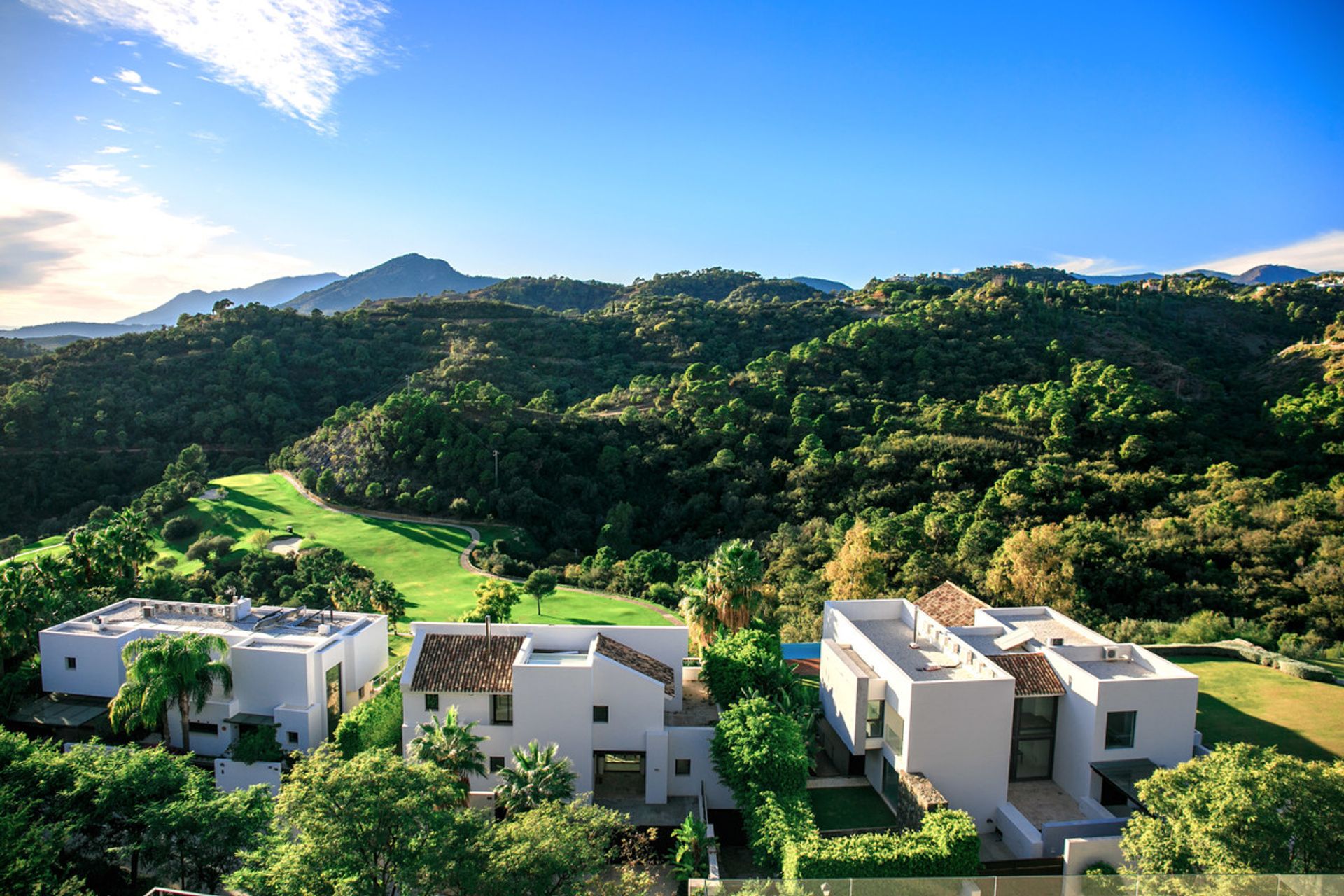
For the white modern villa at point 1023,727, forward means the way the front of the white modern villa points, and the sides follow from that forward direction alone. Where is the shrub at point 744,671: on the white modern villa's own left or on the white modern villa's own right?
on the white modern villa's own right

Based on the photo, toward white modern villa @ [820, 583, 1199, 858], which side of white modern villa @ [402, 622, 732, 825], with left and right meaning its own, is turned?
left

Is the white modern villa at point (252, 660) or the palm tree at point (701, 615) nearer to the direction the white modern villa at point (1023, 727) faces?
the white modern villa

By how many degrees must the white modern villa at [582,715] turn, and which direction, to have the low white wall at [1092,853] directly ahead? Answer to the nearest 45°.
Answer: approximately 45° to its left

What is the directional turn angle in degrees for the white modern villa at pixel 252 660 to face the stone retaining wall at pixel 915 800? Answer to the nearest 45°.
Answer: approximately 45° to its left

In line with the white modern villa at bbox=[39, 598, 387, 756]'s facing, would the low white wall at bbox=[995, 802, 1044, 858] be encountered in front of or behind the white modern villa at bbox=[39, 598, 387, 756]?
in front

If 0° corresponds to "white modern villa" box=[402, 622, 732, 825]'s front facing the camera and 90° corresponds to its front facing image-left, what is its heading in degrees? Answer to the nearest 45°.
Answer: approximately 0°

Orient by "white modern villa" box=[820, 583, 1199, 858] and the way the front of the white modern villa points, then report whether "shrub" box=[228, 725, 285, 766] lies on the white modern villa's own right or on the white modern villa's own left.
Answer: on the white modern villa's own right

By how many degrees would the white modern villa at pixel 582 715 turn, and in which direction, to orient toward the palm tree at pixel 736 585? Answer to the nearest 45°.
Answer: approximately 135° to its left

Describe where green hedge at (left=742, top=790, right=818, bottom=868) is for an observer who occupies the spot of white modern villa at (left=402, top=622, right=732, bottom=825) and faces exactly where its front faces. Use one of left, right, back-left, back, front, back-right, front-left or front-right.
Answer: front-left

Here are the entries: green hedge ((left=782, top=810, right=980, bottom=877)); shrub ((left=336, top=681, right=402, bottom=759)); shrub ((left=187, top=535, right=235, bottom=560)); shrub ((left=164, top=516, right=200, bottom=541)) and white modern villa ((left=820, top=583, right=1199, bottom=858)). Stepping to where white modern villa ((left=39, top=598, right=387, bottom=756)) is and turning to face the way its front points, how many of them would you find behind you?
2

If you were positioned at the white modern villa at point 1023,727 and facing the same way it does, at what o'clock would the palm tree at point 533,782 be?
The palm tree is roughly at 2 o'clock from the white modern villa.

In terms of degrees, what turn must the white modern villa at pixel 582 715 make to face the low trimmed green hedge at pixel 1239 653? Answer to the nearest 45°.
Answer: approximately 90° to its left

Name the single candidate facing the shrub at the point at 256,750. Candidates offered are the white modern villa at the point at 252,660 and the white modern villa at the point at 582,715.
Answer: the white modern villa at the point at 252,660
